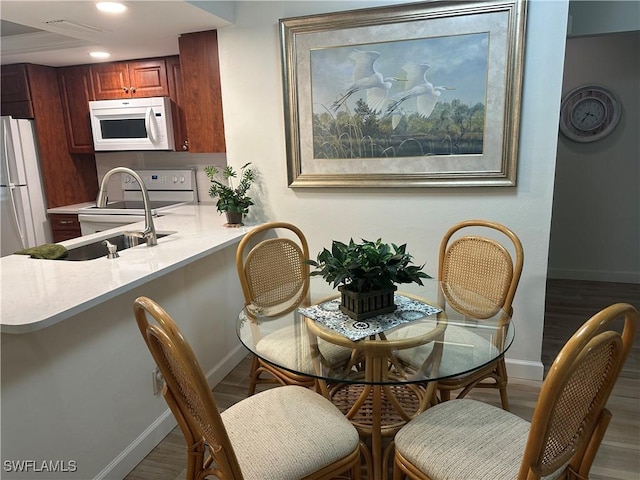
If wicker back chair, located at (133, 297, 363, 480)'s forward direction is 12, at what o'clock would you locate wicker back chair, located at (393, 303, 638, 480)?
wicker back chair, located at (393, 303, 638, 480) is roughly at 2 o'clock from wicker back chair, located at (133, 297, 363, 480).

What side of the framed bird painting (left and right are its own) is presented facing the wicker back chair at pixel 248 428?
front

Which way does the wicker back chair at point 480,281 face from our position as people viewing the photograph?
facing the viewer and to the left of the viewer

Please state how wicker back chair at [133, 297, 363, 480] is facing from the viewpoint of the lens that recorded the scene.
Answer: facing away from the viewer and to the right of the viewer

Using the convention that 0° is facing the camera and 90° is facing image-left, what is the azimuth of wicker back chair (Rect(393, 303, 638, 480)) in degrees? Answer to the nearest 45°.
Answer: approximately 135°

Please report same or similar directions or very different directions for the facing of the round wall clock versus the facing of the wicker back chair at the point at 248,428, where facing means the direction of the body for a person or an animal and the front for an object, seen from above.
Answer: very different directions

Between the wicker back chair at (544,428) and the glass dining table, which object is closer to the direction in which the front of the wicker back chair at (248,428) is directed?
the glass dining table

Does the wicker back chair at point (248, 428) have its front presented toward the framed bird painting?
yes

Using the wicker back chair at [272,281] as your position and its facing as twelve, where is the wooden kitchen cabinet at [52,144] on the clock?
The wooden kitchen cabinet is roughly at 6 o'clock from the wicker back chair.

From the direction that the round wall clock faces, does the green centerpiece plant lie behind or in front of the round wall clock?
in front

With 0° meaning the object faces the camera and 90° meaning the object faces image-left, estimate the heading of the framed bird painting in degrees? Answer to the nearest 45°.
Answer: approximately 0°

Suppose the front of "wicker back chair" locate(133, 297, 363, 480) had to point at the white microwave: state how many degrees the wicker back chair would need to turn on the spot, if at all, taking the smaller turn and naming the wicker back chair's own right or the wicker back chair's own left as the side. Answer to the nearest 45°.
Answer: approximately 45° to the wicker back chair's own left

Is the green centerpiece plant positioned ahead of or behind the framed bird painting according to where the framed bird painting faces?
ahead

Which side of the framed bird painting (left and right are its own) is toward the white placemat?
front
